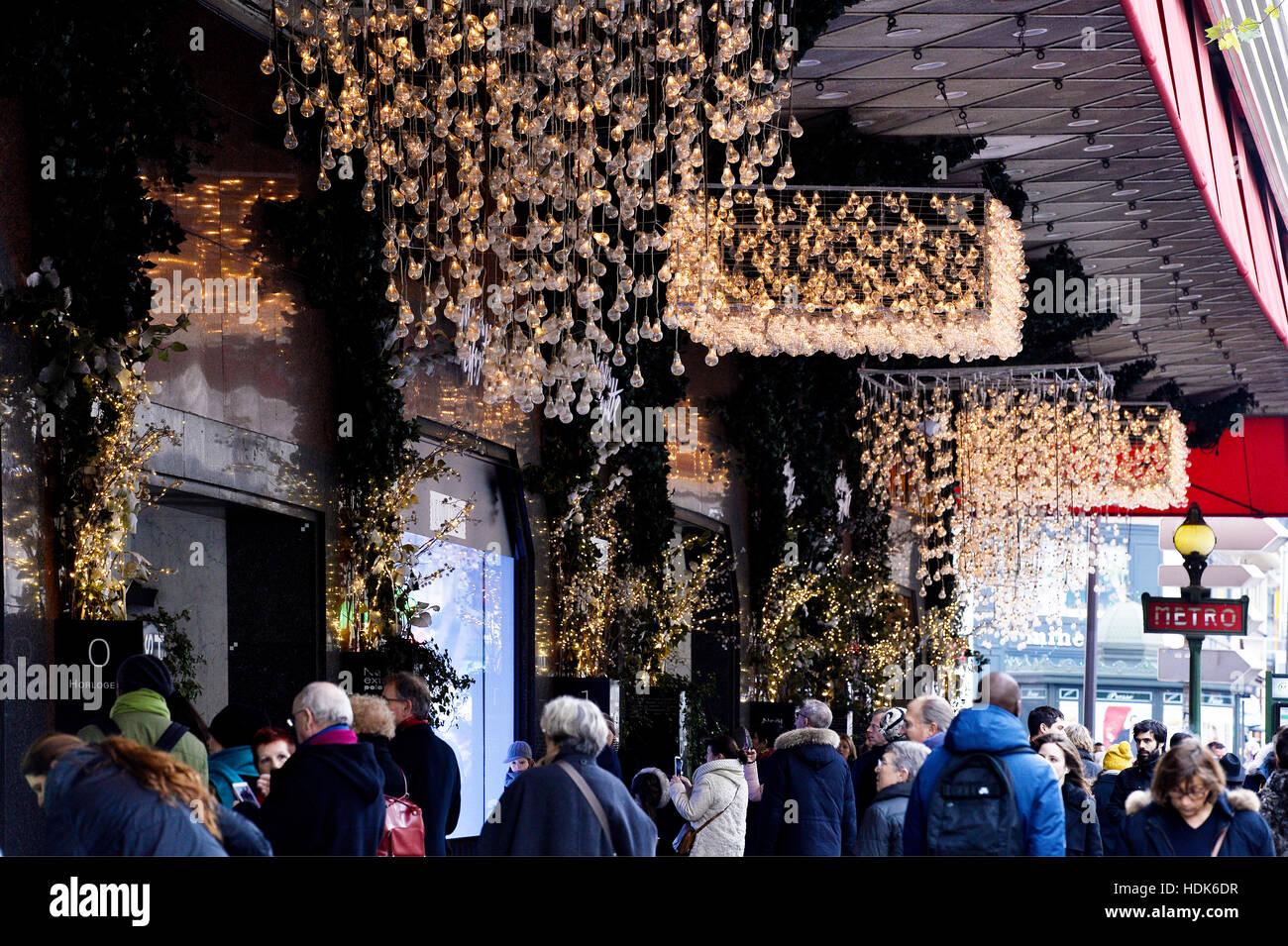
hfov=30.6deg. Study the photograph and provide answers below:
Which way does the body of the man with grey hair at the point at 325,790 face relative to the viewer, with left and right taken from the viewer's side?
facing away from the viewer and to the left of the viewer

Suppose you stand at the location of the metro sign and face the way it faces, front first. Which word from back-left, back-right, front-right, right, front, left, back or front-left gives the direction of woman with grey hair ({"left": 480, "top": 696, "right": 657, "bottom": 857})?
front

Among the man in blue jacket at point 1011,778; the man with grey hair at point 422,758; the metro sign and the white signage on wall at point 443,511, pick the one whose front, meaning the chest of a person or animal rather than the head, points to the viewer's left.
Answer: the man with grey hair

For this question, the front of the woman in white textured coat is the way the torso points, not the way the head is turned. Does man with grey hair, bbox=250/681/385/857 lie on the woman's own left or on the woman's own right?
on the woman's own left

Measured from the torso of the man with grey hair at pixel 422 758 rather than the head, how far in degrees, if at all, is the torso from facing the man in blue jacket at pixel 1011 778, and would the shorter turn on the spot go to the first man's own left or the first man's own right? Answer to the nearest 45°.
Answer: approximately 135° to the first man's own right

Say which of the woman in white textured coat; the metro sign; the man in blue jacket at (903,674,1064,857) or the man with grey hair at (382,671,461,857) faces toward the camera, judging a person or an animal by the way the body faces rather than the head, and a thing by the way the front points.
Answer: the metro sign

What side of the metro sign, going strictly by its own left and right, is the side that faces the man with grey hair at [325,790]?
front

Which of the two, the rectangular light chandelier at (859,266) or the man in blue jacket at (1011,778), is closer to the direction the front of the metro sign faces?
the man in blue jacket

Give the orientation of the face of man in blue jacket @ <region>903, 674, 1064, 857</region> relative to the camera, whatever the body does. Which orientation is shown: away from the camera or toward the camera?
away from the camera

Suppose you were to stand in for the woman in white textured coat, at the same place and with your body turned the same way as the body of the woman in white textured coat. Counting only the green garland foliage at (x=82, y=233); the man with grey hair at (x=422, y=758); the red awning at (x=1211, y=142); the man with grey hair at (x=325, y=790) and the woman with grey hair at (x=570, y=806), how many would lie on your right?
1

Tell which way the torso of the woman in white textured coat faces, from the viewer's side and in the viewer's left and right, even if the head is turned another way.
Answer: facing away from the viewer and to the left of the viewer

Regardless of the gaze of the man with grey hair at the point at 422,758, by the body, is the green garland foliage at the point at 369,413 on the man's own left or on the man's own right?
on the man's own right

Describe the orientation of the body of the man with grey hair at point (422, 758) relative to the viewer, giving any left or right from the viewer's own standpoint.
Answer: facing to the left of the viewer

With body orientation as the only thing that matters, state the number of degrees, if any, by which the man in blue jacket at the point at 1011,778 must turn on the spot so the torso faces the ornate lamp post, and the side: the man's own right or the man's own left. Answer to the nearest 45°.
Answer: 0° — they already face it

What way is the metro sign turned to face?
toward the camera
